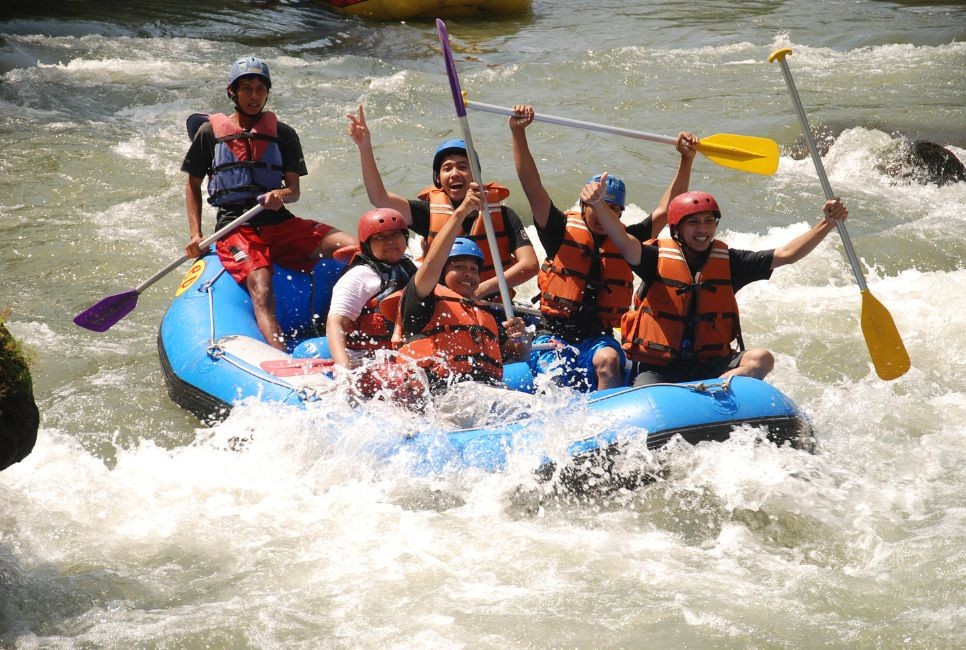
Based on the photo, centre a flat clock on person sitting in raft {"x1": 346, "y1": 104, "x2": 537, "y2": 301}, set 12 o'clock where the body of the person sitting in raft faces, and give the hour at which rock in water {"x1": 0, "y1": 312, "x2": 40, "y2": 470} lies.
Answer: The rock in water is roughly at 1 o'clock from the person sitting in raft.

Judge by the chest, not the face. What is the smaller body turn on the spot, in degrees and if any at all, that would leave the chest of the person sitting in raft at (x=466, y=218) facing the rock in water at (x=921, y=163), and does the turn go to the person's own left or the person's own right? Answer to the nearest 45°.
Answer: approximately 135° to the person's own left

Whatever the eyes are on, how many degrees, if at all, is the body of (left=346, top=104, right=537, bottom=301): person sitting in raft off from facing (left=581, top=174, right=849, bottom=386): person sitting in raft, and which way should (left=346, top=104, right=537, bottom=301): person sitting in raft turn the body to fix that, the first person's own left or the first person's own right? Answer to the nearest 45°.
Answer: approximately 45° to the first person's own left

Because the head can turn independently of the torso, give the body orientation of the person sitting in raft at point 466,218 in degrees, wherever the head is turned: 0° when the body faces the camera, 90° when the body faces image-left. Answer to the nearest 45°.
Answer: approximately 0°

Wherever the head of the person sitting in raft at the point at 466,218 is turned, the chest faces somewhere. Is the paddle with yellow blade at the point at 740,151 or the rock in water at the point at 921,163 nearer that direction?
the paddle with yellow blade

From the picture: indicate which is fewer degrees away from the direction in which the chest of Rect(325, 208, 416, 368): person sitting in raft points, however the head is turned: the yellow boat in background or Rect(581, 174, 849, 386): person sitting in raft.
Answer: the person sitting in raft

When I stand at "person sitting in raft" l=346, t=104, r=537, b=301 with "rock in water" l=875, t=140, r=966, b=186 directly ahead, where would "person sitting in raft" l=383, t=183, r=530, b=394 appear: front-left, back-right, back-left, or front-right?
back-right

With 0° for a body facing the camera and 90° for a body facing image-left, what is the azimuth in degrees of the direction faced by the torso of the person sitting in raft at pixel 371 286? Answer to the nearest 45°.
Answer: approximately 315°
